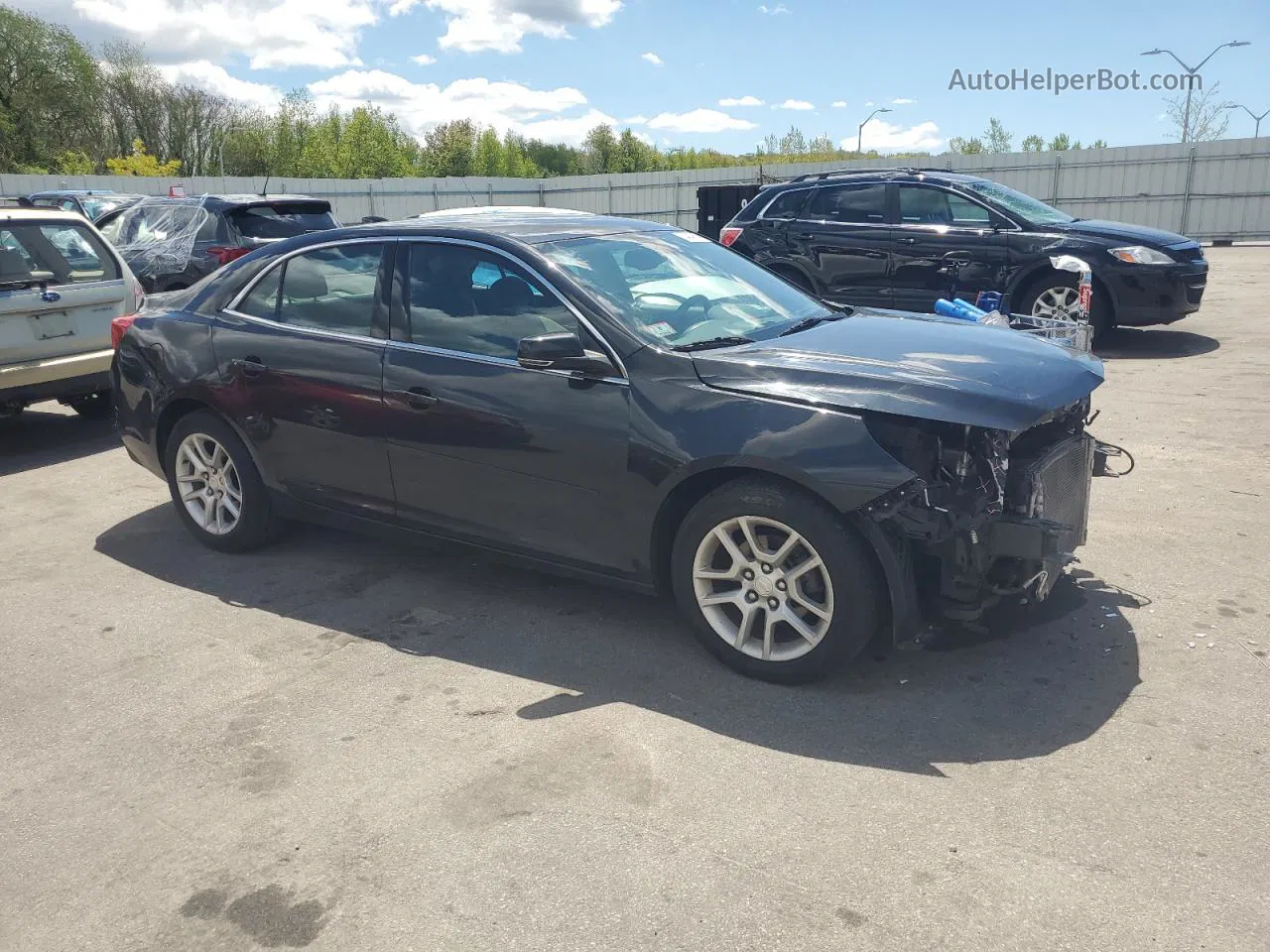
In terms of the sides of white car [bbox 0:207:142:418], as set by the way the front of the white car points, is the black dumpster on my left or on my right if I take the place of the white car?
on my right

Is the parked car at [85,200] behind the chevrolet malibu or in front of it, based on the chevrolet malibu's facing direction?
behind

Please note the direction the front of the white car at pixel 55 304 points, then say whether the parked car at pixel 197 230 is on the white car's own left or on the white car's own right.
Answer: on the white car's own right

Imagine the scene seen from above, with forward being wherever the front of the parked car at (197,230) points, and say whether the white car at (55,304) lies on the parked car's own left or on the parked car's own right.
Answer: on the parked car's own left

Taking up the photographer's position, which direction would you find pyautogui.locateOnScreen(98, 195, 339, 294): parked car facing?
facing away from the viewer and to the left of the viewer

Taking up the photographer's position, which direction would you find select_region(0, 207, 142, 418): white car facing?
facing away from the viewer and to the left of the viewer

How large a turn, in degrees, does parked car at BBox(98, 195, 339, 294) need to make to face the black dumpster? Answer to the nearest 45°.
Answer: approximately 90° to its right

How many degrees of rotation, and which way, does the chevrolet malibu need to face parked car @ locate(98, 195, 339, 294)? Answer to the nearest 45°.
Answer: approximately 180°

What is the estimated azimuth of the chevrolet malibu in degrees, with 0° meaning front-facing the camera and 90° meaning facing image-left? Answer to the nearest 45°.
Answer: approximately 315°

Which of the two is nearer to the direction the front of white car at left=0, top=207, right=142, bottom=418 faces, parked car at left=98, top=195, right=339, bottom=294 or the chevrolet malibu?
the parked car
